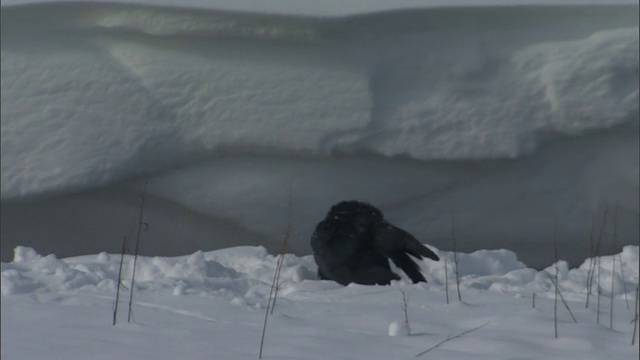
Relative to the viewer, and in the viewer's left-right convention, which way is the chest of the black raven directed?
facing to the left of the viewer

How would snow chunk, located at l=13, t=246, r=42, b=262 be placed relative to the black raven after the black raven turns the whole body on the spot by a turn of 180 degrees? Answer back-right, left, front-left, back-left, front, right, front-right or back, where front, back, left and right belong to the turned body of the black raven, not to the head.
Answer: back

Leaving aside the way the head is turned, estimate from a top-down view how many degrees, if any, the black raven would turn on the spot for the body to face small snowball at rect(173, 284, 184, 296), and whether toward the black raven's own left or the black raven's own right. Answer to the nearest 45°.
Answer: approximately 45° to the black raven's own left

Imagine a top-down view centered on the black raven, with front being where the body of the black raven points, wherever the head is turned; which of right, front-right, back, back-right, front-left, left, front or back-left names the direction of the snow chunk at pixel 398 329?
left

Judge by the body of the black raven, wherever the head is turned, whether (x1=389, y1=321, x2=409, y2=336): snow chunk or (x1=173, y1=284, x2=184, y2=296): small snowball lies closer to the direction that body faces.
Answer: the small snowball
